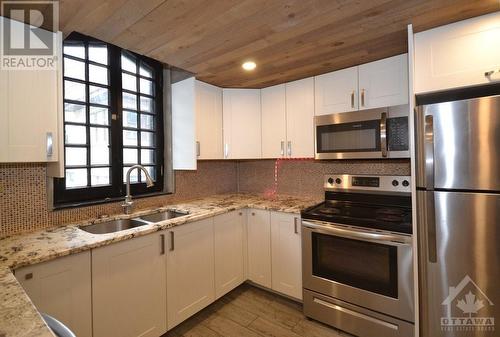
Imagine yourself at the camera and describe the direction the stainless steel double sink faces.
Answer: facing the viewer and to the right of the viewer

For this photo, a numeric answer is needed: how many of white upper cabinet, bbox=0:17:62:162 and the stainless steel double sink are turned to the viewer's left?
0

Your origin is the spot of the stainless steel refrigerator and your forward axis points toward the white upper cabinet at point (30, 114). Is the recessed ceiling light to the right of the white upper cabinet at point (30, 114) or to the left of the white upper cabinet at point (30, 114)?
right

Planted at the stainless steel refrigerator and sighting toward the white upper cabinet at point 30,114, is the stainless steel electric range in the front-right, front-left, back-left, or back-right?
front-right

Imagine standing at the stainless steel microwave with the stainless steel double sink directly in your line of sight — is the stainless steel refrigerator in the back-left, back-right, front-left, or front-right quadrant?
back-left

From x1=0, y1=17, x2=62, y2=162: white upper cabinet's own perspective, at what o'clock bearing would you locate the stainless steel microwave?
The stainless steel microwave is roughly at 10 o'clock from the white upper cabinet.

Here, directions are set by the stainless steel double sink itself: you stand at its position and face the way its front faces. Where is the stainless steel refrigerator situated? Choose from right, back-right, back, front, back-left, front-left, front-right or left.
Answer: front

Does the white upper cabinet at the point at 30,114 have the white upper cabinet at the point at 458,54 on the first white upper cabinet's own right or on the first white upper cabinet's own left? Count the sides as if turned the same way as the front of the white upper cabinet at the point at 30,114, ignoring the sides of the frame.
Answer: on the first white upper cabinet's own left

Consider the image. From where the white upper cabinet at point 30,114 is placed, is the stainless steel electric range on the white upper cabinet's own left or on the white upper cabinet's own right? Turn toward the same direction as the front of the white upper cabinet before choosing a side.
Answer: on the white upper cabinet's own left

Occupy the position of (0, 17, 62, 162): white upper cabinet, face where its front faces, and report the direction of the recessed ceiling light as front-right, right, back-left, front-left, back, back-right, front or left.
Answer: left

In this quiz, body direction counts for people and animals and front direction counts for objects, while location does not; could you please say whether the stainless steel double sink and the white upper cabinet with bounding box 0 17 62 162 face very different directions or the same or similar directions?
same or similar directions
